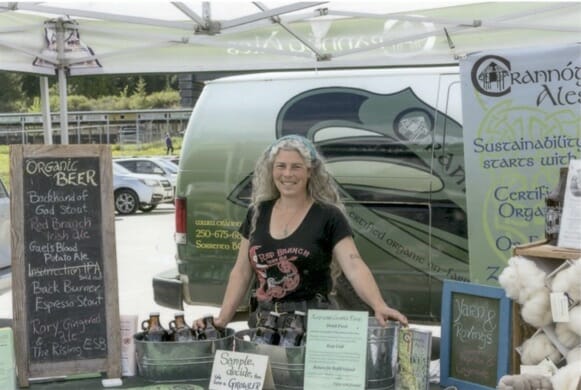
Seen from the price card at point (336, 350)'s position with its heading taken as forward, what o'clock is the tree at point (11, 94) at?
The tree is roughly at 5 o'clock from the price card.

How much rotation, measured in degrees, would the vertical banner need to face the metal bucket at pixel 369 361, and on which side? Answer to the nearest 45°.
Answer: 0° — it already faces it

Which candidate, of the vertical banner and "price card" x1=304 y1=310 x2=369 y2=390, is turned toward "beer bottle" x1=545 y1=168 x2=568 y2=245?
the vertical banner

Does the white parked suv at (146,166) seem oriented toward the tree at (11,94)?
no

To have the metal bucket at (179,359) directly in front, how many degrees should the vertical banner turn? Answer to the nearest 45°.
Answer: approximately 45° to its right

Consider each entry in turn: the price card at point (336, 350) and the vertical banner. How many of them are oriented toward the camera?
2

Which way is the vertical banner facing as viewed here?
toward the camera

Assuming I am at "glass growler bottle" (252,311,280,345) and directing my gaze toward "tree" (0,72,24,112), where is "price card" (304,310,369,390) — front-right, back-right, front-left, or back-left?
back-right

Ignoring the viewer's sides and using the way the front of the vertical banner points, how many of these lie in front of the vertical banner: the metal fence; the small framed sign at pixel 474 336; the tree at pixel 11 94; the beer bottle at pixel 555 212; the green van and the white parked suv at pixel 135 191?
2

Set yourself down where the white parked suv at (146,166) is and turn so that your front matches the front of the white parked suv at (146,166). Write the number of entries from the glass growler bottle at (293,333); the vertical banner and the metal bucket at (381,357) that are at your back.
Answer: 0

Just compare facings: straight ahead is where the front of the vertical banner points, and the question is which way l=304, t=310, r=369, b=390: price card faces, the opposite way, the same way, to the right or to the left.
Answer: the same way

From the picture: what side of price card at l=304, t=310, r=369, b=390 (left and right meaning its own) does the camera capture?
front

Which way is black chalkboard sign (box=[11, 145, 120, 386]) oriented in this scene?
toward the camera

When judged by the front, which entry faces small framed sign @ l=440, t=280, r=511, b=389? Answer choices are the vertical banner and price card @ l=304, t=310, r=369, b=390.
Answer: the vertical banner

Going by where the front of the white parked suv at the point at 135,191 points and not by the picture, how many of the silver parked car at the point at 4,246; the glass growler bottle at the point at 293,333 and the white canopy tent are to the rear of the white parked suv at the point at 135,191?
0

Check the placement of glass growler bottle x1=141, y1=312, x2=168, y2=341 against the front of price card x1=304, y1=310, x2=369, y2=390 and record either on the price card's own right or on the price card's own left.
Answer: on the price card's own right

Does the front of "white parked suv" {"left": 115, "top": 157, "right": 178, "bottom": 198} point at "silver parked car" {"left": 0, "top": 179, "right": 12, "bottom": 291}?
no

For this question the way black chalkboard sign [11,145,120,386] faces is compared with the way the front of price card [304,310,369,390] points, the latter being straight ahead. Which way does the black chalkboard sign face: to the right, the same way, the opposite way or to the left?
the same way

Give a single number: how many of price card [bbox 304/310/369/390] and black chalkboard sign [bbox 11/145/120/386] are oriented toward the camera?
2

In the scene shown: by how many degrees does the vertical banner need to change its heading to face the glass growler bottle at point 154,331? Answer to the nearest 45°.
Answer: approximately 45° to its right
